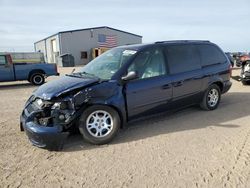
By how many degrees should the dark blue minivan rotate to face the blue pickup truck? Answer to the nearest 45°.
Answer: approximately 90° to its right

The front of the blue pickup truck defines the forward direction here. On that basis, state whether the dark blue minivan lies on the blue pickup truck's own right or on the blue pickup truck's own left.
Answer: on the blue pickup truck's own left

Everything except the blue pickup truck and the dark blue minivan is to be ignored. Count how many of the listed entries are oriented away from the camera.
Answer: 0

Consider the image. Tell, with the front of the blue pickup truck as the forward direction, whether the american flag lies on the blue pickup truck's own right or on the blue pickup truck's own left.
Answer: on the blue pickup truck's own right

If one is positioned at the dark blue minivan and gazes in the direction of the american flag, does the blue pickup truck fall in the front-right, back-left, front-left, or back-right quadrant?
front-left

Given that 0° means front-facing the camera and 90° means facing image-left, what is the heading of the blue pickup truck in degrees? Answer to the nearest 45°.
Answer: approximately 90°

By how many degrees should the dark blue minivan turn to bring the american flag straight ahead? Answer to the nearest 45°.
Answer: approximately 135° to its right

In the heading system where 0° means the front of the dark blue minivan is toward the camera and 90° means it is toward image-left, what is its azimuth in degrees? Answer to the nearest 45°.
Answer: approximately 45°
